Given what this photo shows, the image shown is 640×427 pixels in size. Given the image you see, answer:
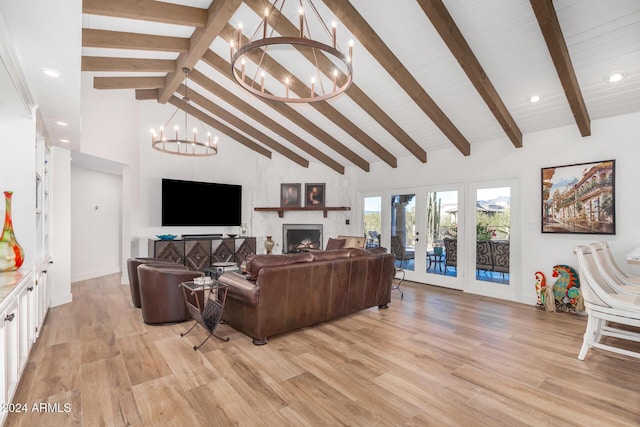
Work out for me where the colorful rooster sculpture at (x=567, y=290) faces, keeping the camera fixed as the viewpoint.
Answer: facing to the left of the viewer

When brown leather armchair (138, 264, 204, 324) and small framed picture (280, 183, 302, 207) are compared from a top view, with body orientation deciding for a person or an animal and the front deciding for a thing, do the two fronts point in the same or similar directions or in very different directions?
very different directions

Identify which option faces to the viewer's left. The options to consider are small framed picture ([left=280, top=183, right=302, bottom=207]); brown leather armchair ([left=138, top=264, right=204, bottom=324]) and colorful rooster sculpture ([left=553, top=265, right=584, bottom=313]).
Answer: the colorful rooster sculpture

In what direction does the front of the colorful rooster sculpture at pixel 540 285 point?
to the viewer's left

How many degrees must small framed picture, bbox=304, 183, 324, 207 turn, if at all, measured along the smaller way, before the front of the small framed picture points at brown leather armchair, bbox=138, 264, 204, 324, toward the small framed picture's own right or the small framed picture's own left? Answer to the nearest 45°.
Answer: approximately 45° to the small framed picture's own right

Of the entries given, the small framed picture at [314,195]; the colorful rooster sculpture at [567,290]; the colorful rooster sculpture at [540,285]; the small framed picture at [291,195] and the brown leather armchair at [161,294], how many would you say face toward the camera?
2

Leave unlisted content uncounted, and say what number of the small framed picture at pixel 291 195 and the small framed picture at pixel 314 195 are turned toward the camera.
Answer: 2

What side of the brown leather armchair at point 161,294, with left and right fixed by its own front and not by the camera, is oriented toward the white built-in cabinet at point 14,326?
back

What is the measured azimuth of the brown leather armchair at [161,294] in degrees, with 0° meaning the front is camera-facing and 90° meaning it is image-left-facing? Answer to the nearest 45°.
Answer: approximately 225°

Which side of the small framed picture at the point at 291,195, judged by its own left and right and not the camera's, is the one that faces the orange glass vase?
front

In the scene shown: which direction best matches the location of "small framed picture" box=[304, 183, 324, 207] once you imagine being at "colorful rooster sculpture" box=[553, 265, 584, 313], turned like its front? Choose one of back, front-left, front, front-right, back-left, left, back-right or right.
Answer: front

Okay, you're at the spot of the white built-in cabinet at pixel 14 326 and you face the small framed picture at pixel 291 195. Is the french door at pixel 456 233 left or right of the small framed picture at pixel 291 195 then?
right

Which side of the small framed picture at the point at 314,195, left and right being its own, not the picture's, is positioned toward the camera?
front

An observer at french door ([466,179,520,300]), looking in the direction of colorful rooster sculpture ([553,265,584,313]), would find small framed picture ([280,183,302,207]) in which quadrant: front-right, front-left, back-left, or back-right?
back-right

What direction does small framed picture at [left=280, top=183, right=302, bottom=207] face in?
toward the camera
